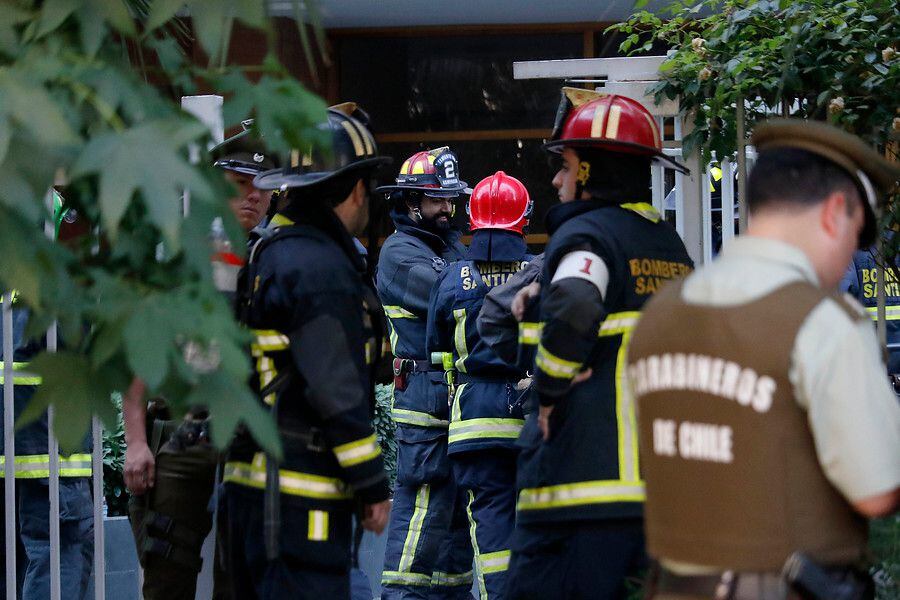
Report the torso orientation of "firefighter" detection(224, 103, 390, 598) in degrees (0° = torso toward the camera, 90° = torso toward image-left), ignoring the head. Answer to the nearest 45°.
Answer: approximately 225°

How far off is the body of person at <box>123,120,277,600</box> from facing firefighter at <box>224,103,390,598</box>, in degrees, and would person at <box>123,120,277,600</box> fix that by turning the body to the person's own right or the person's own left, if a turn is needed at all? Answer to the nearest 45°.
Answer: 0° — they already face them

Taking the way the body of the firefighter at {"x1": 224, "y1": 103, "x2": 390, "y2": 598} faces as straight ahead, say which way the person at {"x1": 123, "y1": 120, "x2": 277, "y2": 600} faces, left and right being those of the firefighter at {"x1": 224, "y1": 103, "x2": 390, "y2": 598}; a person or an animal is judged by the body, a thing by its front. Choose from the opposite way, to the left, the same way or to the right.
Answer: to the right

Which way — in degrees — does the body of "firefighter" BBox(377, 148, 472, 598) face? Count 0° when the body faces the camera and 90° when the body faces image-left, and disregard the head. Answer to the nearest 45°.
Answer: approximately 315°

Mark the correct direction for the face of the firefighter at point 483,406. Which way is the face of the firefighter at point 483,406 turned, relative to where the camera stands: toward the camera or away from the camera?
away from the camera

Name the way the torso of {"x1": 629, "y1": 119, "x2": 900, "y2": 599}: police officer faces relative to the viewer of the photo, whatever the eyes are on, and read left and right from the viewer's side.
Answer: facing away from the viewer and to the right of the viewer
